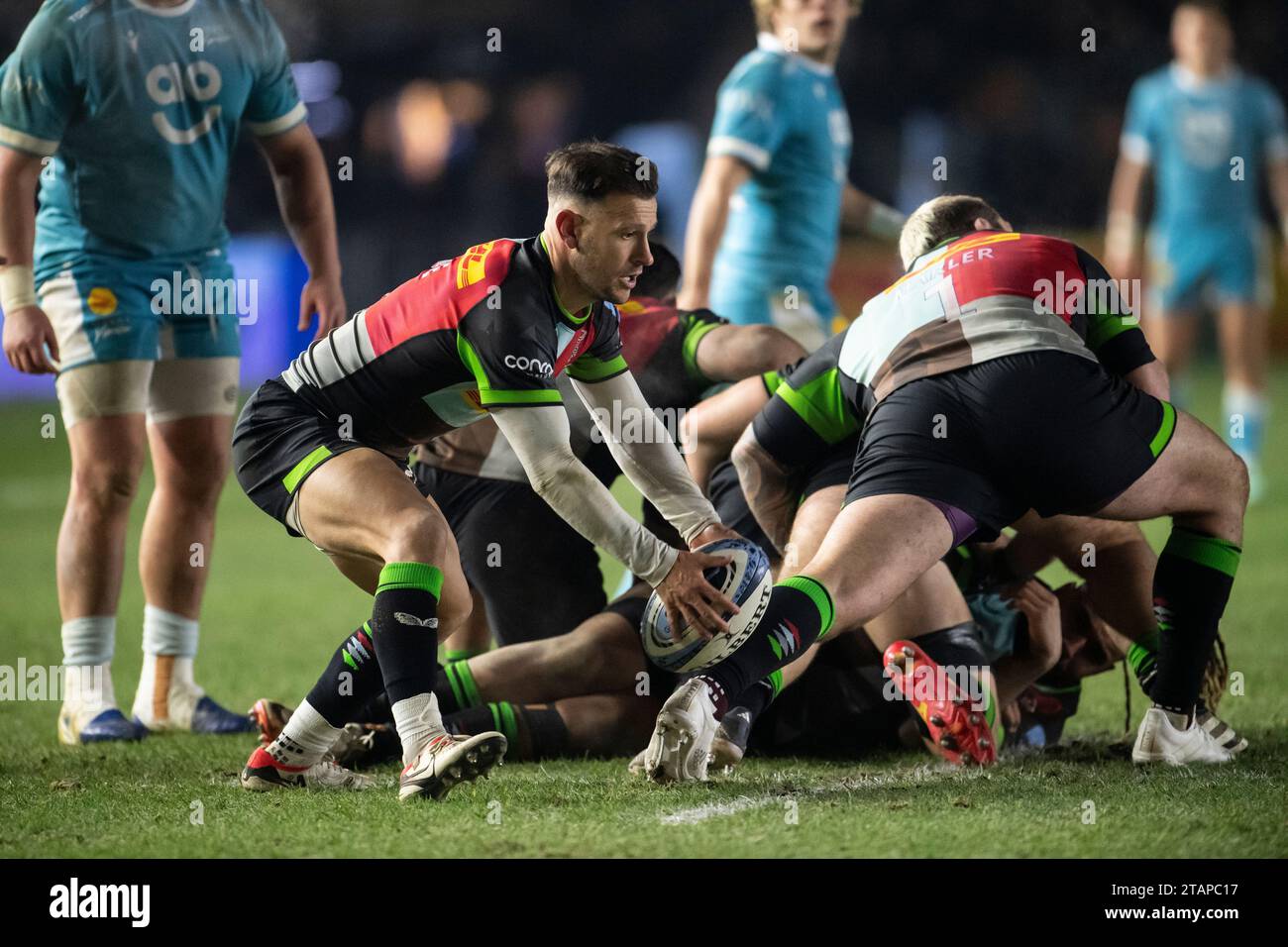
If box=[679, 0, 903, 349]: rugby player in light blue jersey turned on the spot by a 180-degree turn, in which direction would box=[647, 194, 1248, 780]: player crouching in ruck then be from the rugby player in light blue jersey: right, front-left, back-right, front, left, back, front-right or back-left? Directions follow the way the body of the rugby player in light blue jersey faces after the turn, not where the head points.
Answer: back-left

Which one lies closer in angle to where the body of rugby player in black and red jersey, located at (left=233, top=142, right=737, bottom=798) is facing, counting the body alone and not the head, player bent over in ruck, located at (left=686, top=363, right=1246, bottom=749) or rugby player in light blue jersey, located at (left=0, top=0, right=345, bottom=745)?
the player bent over in ruck

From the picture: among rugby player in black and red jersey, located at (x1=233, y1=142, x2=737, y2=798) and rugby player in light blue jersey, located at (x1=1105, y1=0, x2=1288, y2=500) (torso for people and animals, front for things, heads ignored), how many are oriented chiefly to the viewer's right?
1

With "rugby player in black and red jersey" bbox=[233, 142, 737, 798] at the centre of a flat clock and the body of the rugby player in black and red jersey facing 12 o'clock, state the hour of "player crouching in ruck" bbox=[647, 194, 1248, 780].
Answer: The player crouching in ruck is roughly at 12 o'clock from the rugby player in black and red jersey.

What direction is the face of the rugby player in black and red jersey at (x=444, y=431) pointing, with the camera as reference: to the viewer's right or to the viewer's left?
to the viewer's right

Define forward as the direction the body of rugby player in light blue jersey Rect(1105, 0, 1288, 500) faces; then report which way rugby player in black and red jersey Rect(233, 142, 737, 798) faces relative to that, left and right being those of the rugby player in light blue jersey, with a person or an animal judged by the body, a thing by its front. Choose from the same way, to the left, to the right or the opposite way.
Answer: to the left

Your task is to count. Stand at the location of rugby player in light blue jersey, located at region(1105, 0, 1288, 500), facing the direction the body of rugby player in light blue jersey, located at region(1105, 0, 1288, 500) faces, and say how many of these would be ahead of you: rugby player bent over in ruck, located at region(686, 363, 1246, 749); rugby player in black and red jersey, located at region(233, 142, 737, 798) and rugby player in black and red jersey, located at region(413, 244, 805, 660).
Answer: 3

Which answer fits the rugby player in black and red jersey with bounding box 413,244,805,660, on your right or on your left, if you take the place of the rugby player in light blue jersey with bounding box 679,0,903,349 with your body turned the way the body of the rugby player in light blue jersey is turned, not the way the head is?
on your right

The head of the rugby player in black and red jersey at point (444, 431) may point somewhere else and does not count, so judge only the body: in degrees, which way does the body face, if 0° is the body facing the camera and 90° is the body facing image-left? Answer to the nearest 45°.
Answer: approximately 270°

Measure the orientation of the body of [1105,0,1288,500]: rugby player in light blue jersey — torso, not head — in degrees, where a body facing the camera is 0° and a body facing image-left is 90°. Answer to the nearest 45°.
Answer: approximately 0°
